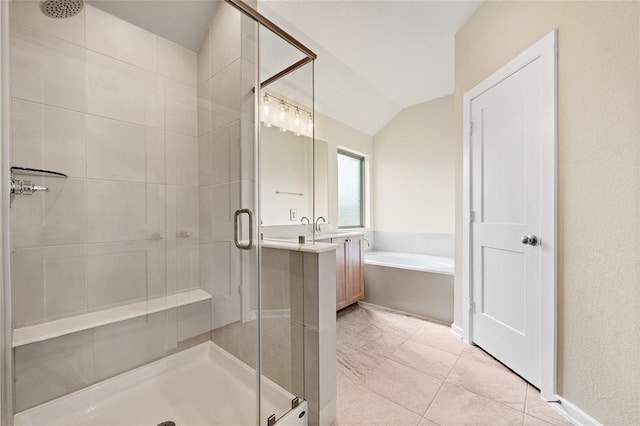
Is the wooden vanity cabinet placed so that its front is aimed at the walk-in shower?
no

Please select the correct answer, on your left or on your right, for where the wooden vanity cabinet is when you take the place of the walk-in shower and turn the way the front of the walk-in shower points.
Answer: on your left

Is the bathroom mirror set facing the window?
no

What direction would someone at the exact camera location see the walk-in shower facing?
facing the viewer and to the right of the viewer

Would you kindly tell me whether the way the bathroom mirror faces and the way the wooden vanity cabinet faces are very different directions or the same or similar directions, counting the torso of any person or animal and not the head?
same or similar directions

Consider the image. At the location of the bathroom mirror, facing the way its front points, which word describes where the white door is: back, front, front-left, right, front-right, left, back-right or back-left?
front-left

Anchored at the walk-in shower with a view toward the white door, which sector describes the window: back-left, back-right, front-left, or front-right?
front-left

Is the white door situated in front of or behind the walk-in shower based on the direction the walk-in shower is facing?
in front

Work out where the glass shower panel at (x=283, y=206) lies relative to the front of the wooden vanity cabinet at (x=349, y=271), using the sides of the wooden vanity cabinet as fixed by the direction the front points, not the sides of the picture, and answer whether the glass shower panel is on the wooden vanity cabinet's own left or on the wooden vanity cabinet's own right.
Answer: on the wooden vanity cabinet's own right

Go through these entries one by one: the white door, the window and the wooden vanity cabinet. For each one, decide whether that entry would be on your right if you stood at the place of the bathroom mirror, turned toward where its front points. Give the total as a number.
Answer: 0

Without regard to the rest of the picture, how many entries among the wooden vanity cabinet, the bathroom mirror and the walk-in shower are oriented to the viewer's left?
0

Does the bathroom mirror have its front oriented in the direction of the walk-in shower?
no
